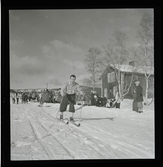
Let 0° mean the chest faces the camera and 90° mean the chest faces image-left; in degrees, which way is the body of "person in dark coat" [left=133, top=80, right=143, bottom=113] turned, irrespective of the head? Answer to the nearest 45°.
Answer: approximately 45°
